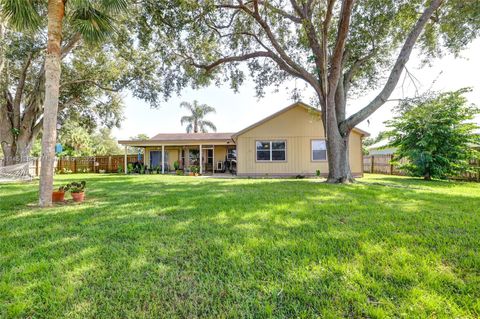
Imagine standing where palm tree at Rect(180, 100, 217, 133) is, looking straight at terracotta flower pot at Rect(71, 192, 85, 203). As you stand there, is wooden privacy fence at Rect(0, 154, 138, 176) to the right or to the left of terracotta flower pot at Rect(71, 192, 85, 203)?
right

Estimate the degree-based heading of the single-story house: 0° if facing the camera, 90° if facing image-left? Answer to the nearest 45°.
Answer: approximately 0°

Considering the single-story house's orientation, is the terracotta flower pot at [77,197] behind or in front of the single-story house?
in front

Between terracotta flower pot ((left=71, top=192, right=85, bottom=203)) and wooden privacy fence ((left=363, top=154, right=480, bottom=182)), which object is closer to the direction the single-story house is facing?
the terracotta flower pot

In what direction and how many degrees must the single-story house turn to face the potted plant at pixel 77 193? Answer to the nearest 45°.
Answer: approximately 45° to its right

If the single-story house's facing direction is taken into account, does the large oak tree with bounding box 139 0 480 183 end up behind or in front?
in front

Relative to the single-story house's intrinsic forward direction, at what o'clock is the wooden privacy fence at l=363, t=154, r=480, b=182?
The wooden privacy fence is roughly at 8 o'clock from the single-story house.

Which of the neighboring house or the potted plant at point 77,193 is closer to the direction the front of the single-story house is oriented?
the potted plant

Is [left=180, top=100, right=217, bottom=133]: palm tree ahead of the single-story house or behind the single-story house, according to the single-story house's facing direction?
behind

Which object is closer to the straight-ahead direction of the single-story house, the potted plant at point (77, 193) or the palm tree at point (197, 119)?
the potted plant
